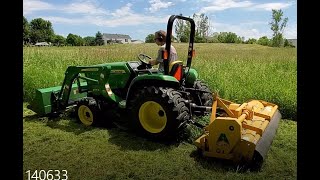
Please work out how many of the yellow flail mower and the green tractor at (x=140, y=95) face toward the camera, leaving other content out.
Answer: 0

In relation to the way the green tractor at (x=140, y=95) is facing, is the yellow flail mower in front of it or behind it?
behind

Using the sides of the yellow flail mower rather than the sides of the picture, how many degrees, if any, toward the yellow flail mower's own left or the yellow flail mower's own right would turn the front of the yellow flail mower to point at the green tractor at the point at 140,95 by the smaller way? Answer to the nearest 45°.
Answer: approximately 45° to the yellow flail mower's own right

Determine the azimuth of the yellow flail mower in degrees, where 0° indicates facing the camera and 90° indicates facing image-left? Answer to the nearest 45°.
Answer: approximately 90°

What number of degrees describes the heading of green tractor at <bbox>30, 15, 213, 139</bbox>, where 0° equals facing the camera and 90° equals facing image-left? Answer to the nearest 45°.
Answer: approximately 135°
